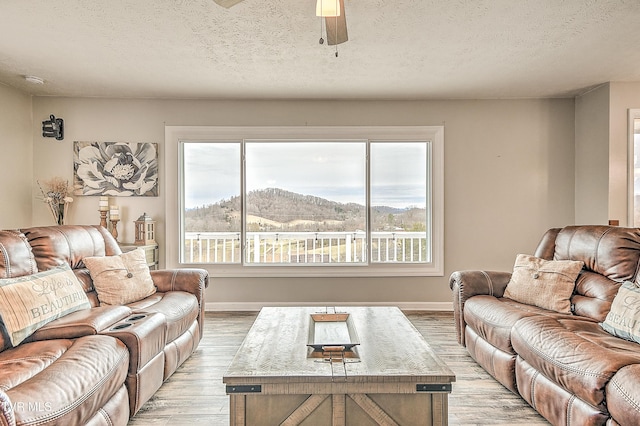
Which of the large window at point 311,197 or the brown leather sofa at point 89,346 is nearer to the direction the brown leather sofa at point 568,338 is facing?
the brown leather sofa

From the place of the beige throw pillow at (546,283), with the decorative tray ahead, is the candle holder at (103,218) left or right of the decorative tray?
right

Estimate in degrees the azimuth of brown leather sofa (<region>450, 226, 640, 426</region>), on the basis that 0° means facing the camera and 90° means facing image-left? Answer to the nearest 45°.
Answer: approximately 45°

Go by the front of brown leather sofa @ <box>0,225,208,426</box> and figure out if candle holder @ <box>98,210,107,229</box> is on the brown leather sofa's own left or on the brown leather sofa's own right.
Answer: on the brown leather sofa's own left

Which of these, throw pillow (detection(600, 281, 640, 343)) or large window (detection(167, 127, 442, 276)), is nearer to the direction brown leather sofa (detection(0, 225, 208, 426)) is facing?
the throw pillow

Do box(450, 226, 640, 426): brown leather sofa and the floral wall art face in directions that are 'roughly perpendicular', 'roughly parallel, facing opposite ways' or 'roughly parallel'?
roughly perpendicular

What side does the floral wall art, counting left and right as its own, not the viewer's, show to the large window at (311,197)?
left

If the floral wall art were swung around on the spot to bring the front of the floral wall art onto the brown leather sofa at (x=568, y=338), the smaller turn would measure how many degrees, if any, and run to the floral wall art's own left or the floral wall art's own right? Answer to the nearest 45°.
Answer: approximately 45° to the floral wall art's own left

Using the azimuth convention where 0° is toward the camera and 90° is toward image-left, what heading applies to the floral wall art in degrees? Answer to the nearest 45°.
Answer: approximately 0°
